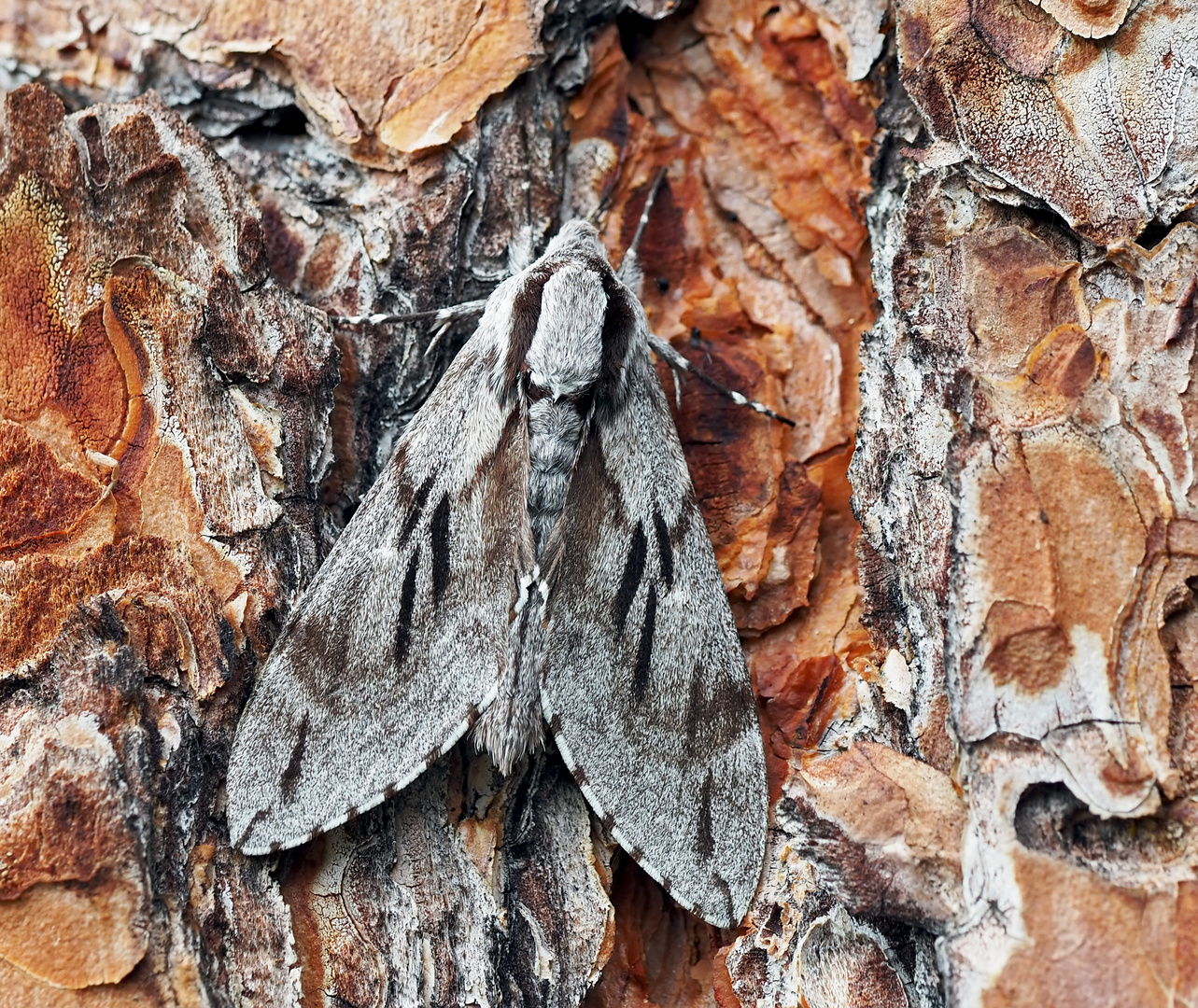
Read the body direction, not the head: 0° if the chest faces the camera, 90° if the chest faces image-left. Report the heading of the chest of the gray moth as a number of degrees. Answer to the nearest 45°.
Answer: approximately 180°
